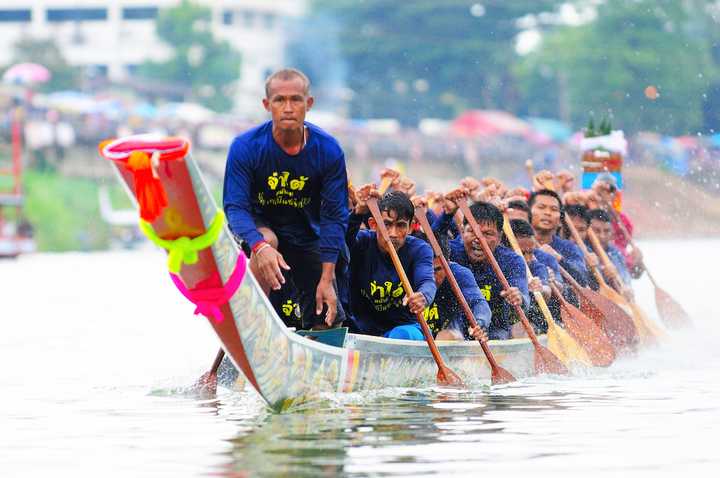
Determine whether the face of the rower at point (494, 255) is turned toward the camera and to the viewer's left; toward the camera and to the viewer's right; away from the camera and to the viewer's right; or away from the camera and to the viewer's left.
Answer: toward the camera and to the viewer's left

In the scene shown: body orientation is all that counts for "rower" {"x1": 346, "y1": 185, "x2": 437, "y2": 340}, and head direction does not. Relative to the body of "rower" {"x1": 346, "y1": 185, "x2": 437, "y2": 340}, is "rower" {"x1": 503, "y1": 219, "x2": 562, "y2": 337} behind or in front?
behind

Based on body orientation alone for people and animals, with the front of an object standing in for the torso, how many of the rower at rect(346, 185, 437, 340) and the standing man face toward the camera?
2

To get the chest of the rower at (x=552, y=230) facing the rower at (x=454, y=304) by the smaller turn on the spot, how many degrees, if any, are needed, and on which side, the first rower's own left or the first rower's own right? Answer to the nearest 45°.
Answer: approximately 45° to the first rower's own left

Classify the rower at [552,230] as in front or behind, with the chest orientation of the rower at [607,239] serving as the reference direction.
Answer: in front

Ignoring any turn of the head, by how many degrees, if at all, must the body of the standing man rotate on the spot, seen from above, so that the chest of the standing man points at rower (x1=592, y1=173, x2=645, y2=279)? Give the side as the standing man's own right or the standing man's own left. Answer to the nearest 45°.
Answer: approximately 135° to the standing man's own left
